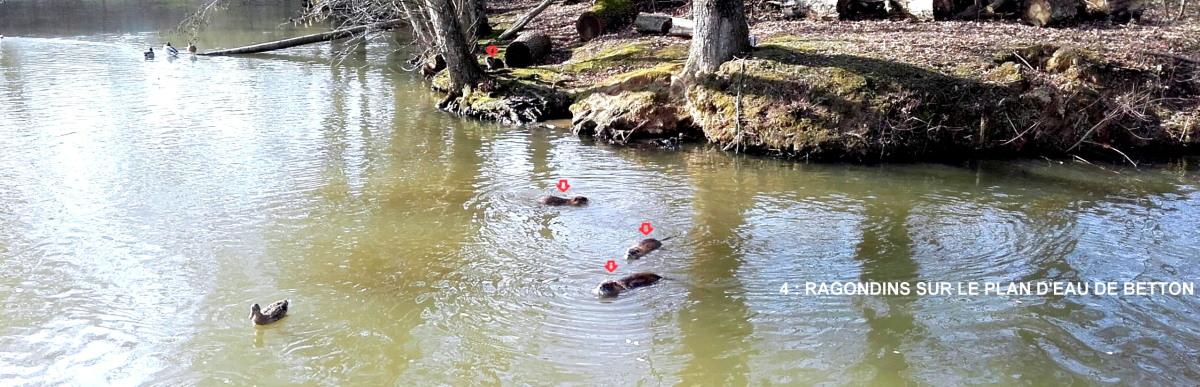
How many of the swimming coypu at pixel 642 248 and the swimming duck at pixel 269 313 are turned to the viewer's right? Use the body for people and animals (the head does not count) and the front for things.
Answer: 0

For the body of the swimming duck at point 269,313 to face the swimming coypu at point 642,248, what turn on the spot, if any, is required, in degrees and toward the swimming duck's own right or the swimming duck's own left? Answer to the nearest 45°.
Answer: approximately 180°

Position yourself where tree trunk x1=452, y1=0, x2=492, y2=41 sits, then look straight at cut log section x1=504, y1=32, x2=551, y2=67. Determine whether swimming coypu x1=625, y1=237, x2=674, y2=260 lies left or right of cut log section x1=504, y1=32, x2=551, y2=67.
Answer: right

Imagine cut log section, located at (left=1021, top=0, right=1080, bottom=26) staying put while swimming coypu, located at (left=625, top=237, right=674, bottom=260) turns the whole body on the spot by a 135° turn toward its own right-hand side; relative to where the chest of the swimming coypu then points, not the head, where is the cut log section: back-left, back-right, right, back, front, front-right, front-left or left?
front-right

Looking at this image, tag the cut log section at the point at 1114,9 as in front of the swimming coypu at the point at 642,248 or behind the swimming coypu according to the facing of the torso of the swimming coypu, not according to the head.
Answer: behind

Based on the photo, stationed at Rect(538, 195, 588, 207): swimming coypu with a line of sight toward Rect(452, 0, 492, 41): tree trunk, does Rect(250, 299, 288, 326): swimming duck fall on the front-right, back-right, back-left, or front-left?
back-left

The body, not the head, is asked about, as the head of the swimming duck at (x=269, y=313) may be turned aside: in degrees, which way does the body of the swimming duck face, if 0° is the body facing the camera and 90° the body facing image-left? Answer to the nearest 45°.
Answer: approximately 90°

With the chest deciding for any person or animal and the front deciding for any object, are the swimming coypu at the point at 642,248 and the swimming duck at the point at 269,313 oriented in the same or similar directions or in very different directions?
same or similar directions

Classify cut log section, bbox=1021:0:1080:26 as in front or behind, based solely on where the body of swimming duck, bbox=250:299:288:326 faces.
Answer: behind

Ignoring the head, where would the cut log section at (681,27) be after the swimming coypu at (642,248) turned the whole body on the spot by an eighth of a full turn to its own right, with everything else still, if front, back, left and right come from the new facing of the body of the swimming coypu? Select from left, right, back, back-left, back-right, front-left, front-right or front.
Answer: right
